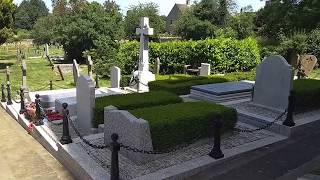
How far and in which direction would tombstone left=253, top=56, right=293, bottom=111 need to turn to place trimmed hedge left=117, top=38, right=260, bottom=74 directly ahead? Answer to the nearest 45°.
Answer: approximately 90° to its right

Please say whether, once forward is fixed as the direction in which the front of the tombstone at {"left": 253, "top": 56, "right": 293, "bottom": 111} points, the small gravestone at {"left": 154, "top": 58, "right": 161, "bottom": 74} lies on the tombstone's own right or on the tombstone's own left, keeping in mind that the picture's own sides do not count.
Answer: on the tombstone's own right

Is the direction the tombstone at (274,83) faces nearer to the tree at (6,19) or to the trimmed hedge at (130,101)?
the trimmed hedge

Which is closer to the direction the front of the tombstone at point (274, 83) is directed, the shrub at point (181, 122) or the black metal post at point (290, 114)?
the shrub

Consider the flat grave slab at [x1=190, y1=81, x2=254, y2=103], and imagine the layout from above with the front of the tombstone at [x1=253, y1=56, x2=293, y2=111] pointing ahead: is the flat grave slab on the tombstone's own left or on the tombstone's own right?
on the tombstone's own right

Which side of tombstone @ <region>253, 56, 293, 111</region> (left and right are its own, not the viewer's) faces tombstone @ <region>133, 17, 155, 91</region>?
right

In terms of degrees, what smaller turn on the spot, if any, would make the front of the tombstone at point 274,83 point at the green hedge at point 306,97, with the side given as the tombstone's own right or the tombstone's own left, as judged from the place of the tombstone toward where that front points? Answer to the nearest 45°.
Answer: approximately 135° to the tombstone's own left

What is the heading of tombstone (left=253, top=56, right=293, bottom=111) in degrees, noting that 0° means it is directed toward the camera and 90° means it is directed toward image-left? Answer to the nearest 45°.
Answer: approximately 45°

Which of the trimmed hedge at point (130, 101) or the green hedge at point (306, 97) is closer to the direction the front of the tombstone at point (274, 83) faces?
the trimmed hedge
